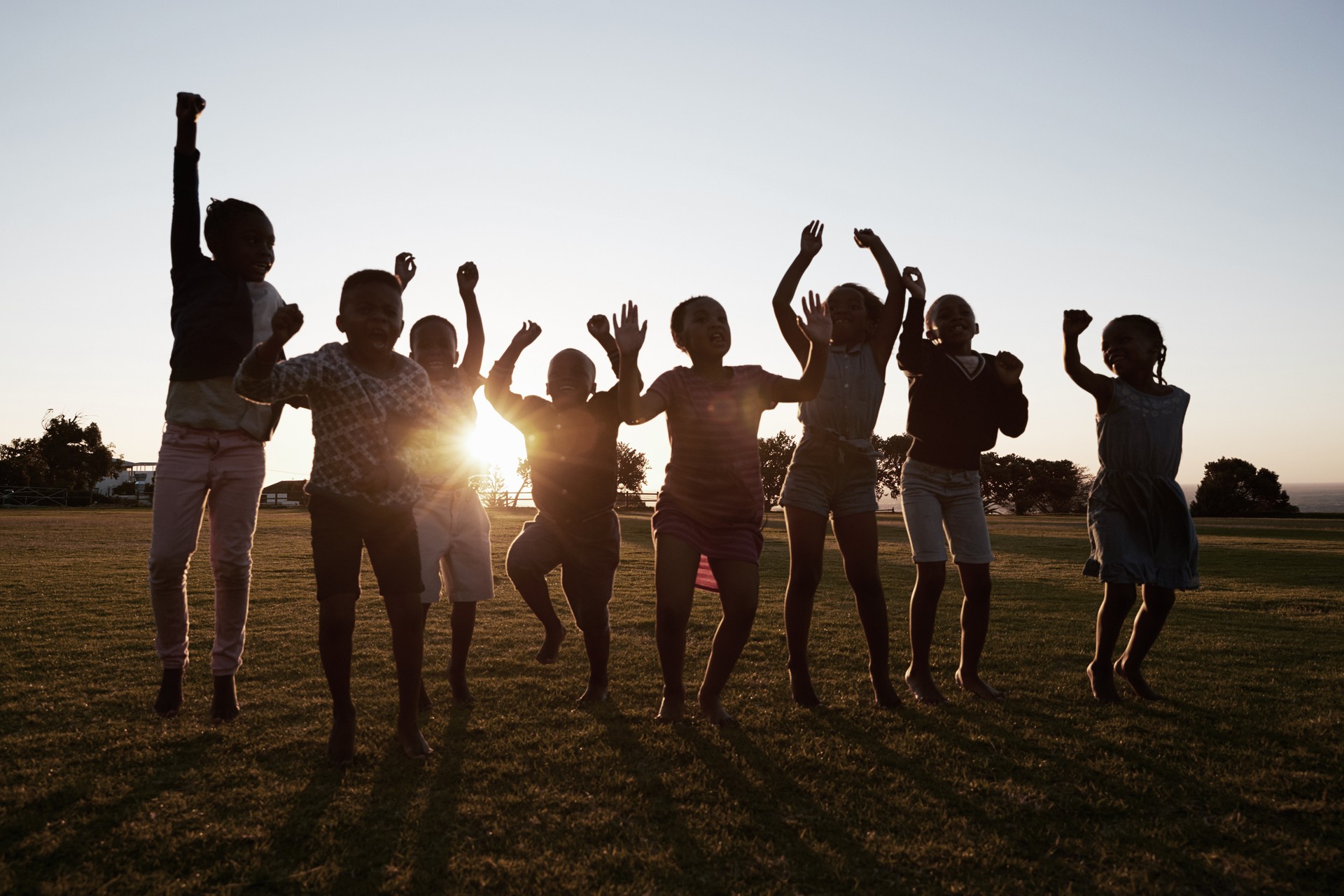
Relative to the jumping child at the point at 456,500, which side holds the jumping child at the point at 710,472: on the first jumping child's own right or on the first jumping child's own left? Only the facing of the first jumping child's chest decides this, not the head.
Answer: on the first jumping child's own left

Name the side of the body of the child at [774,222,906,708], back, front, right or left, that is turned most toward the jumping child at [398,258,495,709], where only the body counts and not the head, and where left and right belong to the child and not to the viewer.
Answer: right

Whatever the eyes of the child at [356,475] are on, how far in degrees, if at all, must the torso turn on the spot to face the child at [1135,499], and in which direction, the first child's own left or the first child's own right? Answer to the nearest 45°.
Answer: approximately 90° to the first child's own left

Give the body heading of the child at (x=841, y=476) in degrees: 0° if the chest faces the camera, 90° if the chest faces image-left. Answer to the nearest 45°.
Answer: approximately 0°

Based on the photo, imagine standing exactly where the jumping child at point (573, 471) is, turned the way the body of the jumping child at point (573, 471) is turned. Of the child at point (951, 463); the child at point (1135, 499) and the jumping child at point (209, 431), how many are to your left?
2

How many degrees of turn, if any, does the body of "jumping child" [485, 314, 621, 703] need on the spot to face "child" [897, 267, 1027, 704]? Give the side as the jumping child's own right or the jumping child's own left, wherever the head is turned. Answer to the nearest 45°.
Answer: approximately 90° to the jumping child's own left

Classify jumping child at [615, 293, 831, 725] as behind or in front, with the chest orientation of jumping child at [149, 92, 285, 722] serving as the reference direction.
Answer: in front

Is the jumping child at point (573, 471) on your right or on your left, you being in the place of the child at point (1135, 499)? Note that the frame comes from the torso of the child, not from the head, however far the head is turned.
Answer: on your right

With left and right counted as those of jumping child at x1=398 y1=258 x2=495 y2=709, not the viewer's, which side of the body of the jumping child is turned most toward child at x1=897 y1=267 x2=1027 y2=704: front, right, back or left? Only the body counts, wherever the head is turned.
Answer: left
